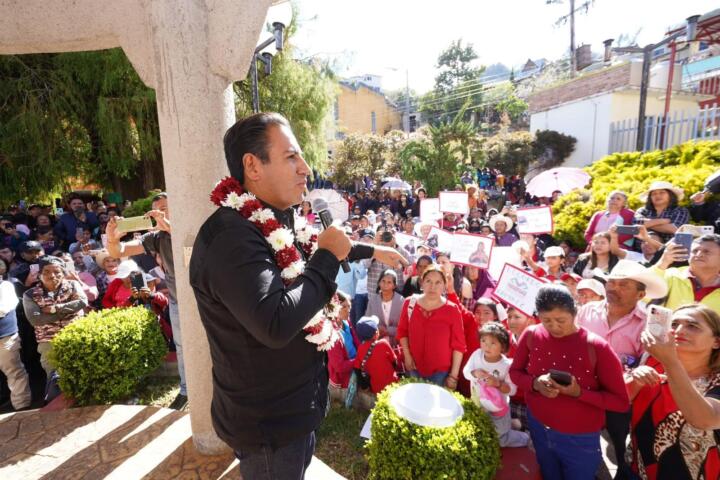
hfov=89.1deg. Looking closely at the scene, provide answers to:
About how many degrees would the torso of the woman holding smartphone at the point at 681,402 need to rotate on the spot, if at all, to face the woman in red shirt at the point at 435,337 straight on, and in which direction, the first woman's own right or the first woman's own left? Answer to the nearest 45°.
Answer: approximately 45° to the first woman's own right

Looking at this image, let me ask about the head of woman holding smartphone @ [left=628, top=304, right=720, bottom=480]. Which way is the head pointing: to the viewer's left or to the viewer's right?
to the viewer's left

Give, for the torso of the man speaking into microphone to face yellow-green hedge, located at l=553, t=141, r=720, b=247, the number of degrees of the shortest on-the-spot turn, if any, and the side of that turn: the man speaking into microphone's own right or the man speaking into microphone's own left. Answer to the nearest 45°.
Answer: approximately 45° to the man speaking into microphone's own left

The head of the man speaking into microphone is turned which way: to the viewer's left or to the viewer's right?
to the viewer's right

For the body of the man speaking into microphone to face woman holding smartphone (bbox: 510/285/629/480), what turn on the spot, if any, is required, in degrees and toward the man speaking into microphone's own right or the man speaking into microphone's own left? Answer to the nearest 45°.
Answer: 0° — they already face them

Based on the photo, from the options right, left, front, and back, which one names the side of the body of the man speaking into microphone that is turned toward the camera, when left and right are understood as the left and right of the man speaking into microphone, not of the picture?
right

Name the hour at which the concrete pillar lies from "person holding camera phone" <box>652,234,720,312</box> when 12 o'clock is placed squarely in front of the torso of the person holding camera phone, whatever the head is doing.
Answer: The concrete pillar is roughly at 12 o'clock from the person holding camera phone.

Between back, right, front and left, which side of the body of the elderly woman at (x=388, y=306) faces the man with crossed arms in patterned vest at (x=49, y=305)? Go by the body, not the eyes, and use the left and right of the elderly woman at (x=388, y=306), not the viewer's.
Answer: right

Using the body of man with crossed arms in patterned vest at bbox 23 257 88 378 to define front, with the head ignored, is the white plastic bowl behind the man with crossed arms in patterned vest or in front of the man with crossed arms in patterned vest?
in front

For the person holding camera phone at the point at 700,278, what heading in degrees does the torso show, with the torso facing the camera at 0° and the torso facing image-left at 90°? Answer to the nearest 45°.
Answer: approximately 45°

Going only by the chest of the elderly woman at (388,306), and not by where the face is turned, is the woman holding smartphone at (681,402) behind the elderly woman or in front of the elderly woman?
in front

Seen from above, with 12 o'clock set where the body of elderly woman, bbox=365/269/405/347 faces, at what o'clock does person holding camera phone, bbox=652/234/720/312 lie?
The person holding camera phone is roughly at 10 o'clock from the elderly woman.
